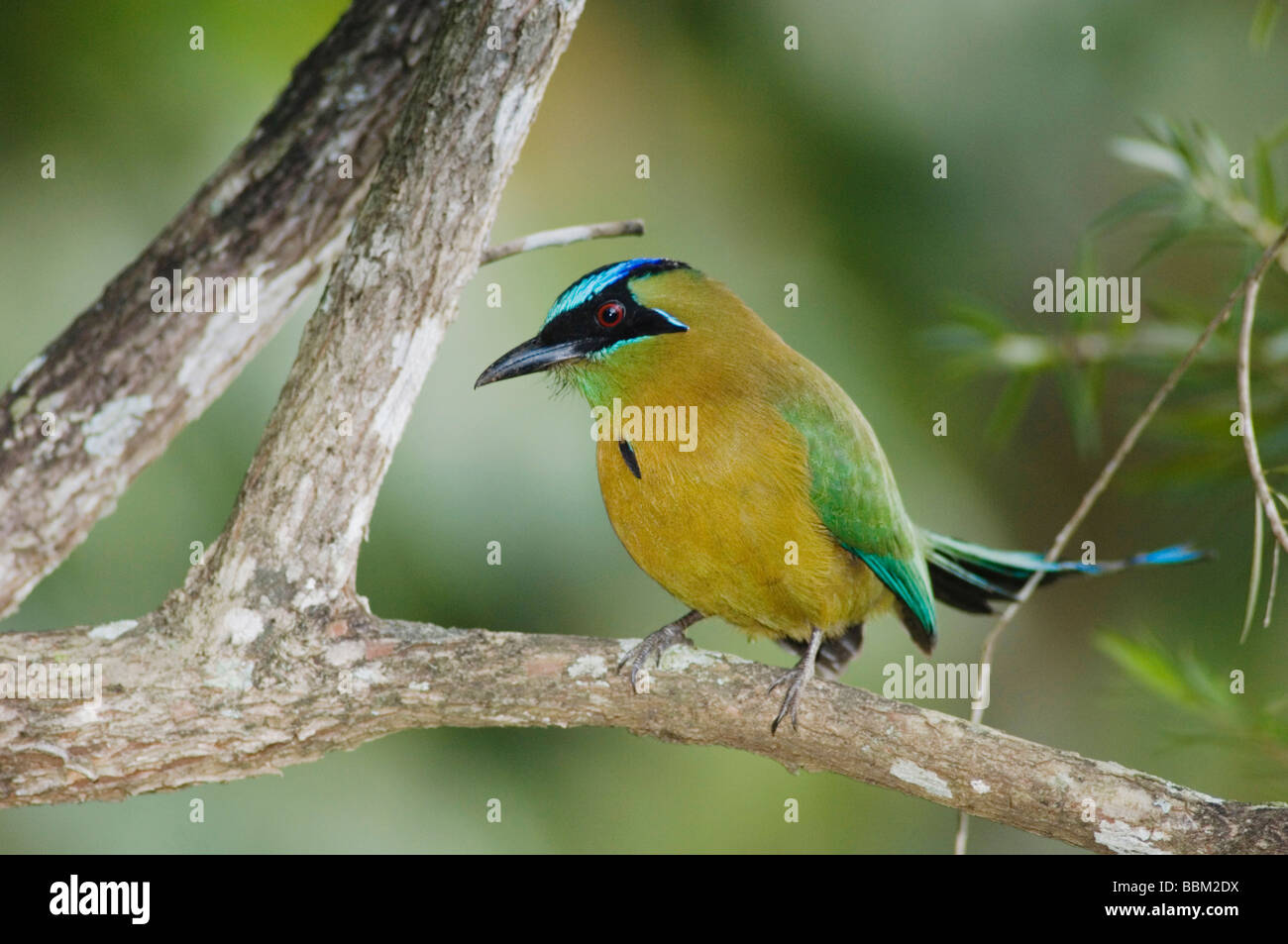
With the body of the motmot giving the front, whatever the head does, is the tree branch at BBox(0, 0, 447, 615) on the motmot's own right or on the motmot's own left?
on the motmot's own right

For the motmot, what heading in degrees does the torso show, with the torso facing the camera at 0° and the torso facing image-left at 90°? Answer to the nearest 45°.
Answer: approximately 45°
